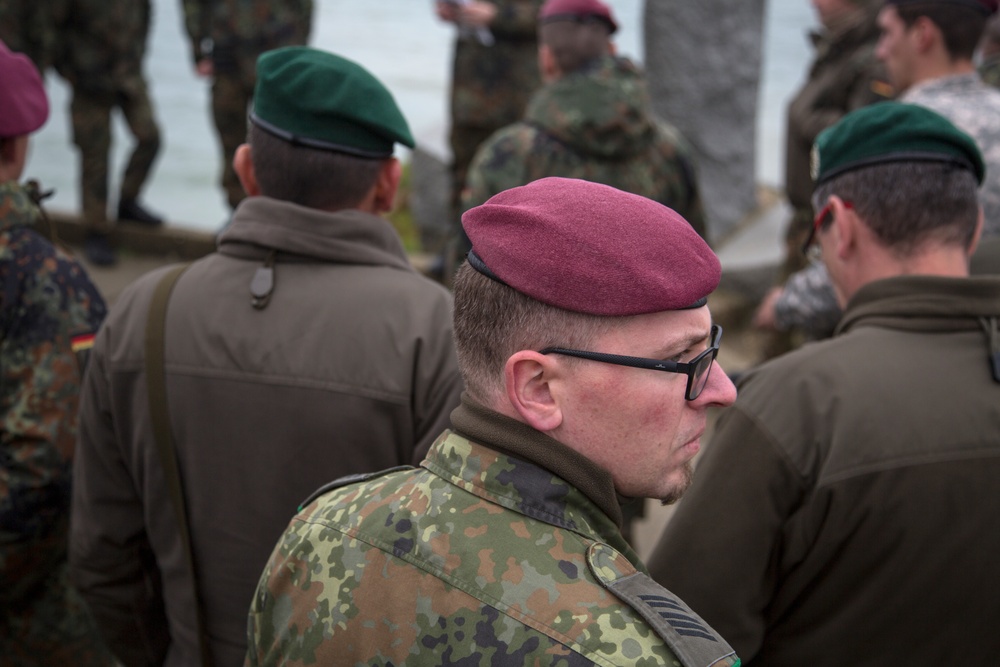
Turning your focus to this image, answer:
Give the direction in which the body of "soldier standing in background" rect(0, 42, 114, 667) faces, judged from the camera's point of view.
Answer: away from the camera

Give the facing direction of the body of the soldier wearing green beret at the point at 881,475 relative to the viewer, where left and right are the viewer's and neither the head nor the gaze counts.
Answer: facing away from the viewer and to the left of the viewer

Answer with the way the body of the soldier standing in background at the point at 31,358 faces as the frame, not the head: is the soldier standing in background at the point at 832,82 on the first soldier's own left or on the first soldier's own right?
on the first soldier's own right

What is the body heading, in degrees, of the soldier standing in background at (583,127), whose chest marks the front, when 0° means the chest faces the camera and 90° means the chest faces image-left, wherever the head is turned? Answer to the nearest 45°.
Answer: approximately 180°

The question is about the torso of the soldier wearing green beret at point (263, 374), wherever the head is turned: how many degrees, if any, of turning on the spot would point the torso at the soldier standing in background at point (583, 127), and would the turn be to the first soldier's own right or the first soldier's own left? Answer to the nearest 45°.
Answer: approximately 45° to the first soldier's own right

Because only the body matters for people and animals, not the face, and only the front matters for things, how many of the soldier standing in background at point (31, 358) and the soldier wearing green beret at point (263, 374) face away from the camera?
2

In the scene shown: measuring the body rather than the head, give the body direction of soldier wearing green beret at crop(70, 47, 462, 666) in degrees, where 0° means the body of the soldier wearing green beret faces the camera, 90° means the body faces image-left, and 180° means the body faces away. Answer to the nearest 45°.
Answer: approximately 180°

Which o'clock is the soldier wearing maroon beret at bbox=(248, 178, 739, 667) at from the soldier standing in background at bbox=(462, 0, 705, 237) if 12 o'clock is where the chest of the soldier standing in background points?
The soldier wearing maroon beret is roughly at 6 o'clock from the soldier standing in background.

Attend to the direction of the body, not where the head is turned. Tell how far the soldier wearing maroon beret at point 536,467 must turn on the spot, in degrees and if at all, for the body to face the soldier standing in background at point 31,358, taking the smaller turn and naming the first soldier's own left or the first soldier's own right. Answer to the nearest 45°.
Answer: approximately 90° to the first soldier's own left

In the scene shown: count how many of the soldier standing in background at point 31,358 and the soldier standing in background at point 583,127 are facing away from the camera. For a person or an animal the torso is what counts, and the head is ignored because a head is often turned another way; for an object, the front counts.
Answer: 2

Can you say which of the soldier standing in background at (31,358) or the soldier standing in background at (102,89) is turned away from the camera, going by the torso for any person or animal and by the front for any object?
the soldier standing in background at (31,358)
